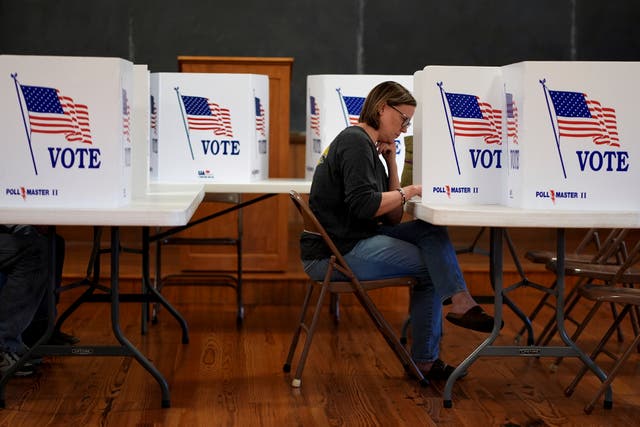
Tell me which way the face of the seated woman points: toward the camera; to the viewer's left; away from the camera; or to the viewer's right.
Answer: to the viewer's right

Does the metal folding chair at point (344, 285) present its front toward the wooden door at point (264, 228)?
no

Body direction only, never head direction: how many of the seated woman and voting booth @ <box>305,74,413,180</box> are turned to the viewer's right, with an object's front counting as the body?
1

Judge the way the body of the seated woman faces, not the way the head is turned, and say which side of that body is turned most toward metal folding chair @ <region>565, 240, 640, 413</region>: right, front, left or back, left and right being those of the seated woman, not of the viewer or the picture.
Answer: front

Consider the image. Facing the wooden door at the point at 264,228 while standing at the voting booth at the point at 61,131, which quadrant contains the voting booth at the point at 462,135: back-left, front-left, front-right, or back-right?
front-right

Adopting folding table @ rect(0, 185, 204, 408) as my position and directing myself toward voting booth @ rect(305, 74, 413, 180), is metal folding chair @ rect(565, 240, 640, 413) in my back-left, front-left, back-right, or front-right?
front-right

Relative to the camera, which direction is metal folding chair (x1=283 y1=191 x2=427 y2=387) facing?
to the viewer's right

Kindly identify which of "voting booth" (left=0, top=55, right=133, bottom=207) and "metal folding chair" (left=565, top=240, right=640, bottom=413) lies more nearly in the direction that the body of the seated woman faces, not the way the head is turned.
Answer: the metal folding chair

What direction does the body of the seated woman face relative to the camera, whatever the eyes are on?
to the viewer's right
